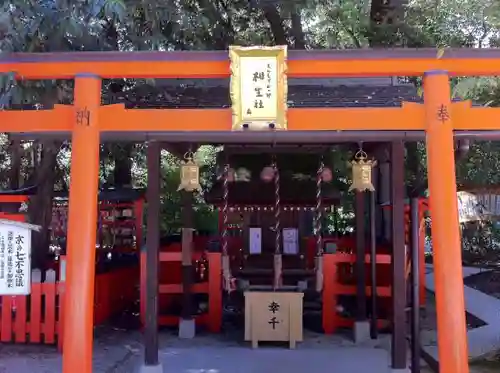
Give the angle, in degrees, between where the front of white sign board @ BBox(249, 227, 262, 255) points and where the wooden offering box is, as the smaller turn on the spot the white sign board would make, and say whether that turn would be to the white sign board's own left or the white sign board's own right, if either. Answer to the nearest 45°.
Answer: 0° — it already faces it

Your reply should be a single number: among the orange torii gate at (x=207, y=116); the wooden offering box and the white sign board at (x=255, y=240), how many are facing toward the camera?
3

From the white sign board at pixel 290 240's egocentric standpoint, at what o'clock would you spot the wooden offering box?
The wooden offering box is roughly at 12 o'clock from the white sign board.

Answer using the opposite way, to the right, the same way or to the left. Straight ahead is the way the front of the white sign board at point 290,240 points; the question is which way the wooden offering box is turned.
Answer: the same way

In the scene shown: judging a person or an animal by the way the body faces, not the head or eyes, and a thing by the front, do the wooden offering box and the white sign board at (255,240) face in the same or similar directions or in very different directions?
same or similar directions

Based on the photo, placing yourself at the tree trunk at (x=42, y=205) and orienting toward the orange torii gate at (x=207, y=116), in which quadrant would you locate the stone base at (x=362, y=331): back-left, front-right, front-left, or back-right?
front-left

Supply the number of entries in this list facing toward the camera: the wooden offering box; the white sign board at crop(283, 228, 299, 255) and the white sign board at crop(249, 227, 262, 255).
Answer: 3

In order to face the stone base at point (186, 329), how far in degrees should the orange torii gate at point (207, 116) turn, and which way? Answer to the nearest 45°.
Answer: approximately 180°

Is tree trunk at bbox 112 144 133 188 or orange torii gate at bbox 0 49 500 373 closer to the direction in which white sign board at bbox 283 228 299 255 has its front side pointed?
the orange torii gate

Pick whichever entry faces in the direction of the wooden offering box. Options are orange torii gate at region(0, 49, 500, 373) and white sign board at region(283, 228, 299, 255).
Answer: the white sign board

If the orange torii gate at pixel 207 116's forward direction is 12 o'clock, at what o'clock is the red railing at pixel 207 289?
The red railing is roughly at 6 o'clock from the orange torii gate.

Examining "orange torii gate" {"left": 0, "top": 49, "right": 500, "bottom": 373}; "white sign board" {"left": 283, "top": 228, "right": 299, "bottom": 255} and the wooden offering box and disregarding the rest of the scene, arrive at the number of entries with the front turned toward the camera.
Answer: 3

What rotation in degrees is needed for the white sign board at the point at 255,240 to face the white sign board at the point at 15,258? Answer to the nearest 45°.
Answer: approximately 45° to its right

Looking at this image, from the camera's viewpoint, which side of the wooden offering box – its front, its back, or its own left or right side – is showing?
front

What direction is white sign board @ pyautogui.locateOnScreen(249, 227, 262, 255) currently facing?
toward the camera
